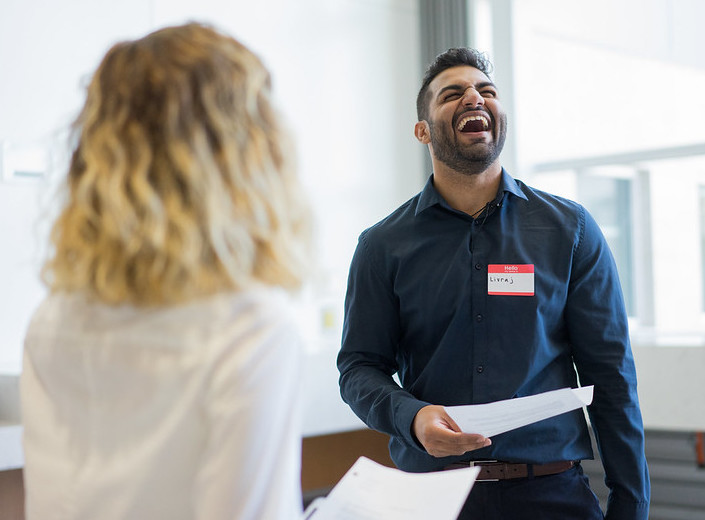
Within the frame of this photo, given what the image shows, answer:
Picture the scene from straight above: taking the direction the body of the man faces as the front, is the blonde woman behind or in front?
in front

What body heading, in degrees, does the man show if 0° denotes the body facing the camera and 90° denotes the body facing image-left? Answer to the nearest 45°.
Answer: approximately 0°

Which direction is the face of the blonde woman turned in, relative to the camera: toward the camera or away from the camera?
away from the camera
